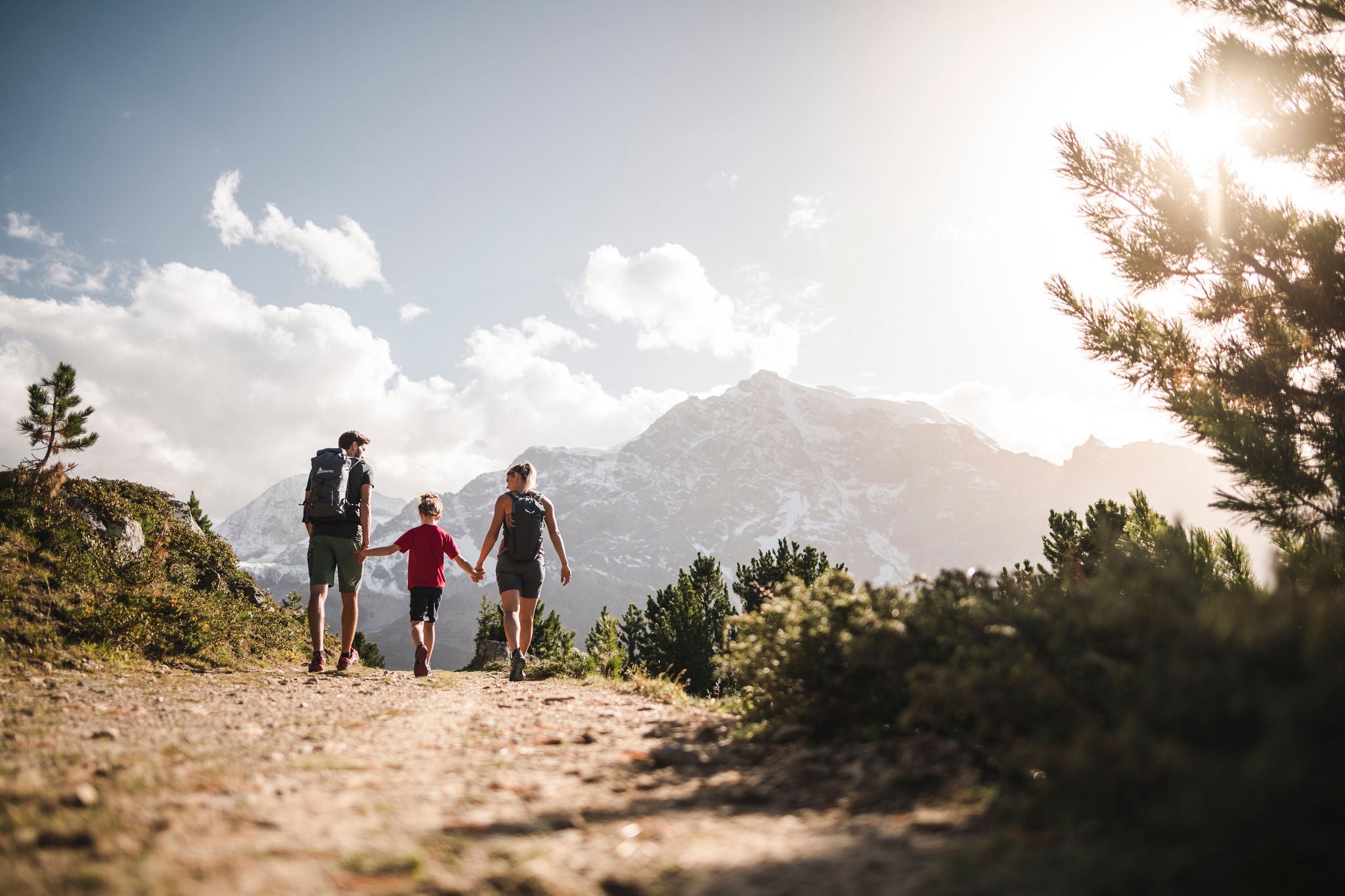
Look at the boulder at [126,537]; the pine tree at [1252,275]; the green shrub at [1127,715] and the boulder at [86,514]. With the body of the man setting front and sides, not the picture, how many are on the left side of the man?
2

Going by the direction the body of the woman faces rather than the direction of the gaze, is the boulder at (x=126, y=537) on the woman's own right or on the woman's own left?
on the woman's own left

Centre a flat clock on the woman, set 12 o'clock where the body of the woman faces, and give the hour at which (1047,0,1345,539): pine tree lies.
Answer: The pine tree is roughly at 4 o'clock from the woman.

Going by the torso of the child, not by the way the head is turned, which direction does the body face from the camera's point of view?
away from the camera

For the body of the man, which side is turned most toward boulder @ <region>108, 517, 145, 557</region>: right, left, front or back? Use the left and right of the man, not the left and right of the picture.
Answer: left

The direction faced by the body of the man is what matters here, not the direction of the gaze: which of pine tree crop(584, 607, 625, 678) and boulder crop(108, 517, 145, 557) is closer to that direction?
the pine tree

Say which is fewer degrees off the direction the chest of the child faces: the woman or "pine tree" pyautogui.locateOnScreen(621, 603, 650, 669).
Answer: the pine tree

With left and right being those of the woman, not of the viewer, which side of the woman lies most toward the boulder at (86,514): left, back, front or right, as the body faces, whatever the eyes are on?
left

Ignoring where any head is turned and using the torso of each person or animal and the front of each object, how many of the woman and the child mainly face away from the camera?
2

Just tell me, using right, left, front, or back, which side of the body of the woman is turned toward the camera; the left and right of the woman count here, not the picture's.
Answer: back

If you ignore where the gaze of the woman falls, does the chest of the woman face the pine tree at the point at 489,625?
yes
